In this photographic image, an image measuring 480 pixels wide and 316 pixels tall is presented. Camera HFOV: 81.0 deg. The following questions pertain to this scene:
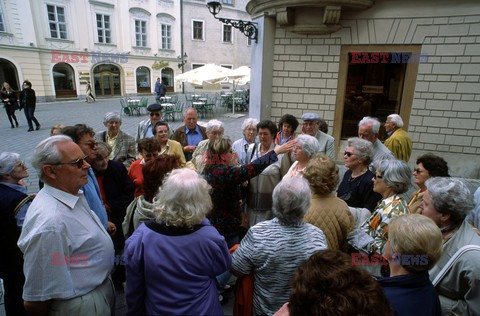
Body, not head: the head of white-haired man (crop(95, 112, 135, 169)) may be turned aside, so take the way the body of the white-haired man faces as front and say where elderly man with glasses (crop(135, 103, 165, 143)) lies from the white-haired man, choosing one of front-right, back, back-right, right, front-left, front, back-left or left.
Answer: back-left

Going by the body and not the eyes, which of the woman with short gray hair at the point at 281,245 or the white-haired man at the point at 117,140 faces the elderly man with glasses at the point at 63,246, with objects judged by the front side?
the white-haired man

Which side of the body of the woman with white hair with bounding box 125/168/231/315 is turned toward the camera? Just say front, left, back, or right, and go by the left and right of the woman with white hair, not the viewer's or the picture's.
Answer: back

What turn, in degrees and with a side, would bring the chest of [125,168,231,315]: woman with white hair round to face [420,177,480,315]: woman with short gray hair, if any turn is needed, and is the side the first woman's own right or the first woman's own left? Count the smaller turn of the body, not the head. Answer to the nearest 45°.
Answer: approximately 90° to the first woman's own right

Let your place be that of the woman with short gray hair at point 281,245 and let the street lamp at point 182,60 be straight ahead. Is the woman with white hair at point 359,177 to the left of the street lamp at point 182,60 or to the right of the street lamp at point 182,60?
right

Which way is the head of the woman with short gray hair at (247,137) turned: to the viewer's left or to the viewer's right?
to the viewer's right

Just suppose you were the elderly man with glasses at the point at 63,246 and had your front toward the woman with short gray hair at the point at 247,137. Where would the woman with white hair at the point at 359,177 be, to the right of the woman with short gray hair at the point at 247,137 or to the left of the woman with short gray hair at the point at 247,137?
right

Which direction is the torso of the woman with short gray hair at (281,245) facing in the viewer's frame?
away from the camera

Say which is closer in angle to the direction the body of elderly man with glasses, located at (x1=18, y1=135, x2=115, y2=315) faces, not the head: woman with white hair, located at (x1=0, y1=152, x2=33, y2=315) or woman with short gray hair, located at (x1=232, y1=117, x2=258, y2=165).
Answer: the woman with short gray hair

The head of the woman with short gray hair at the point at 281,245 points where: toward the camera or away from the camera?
away from the camera

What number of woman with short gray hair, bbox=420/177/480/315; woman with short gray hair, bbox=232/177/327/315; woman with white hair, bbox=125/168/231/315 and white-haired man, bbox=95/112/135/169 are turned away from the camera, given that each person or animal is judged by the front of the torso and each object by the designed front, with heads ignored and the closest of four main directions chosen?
2

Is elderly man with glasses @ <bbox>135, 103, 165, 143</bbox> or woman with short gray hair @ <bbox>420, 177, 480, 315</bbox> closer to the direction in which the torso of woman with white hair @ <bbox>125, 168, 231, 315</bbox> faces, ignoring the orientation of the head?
the elderly man with glasses
